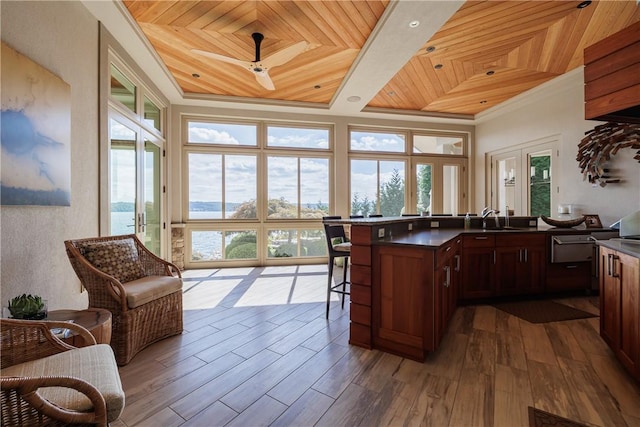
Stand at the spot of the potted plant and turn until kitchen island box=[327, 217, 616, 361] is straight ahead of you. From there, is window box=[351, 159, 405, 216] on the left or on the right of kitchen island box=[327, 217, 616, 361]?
left

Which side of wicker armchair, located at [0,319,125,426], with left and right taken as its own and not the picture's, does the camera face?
right

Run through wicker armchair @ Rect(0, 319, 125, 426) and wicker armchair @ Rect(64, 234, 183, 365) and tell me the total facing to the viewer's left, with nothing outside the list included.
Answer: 0

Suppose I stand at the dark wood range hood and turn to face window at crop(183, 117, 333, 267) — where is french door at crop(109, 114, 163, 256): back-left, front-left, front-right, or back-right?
front-left

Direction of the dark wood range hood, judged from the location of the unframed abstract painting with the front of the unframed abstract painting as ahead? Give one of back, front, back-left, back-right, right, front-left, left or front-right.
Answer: front

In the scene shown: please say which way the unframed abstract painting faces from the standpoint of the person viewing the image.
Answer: facing the viewer and to the right of the viewer

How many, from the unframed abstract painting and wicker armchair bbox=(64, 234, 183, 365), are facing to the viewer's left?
0

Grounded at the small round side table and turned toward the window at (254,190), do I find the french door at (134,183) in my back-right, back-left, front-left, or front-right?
front-left

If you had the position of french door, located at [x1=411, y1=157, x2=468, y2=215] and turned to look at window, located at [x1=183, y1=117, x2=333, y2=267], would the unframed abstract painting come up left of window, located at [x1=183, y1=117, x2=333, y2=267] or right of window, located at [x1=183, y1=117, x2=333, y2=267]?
left

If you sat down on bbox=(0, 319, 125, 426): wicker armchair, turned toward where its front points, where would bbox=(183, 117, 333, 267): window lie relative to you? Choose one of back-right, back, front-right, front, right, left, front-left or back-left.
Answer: front-left

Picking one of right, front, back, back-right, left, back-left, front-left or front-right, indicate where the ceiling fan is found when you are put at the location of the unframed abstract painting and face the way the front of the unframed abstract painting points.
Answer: front-left

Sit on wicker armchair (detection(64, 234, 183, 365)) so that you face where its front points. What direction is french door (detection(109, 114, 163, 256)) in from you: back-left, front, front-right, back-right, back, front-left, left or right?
back-left
